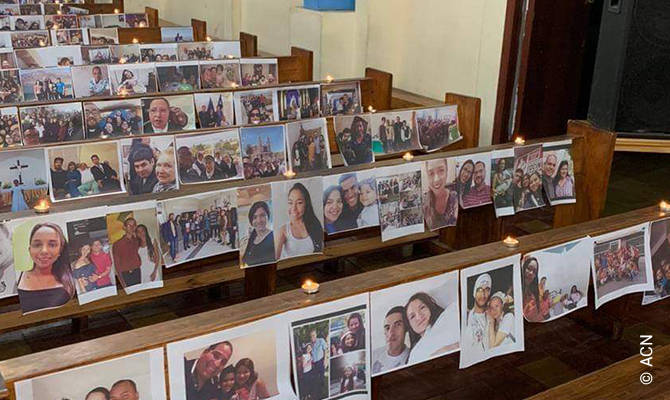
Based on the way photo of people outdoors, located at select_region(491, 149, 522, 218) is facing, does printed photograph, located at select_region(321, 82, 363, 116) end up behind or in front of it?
behind

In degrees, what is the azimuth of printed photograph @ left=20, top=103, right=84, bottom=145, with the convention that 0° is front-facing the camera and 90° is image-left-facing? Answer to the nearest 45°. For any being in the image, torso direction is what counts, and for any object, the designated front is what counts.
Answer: approximately 0°

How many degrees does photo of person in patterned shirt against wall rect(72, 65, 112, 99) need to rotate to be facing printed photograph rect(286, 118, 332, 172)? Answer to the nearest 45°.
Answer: approximately 45° to its left

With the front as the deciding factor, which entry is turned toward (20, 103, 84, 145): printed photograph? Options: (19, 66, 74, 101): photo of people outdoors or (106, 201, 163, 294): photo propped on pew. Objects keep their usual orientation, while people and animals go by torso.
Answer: the photo of people outdoors

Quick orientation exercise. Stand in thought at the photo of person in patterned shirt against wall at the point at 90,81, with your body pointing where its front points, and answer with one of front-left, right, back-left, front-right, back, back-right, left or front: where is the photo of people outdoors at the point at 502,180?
front-left

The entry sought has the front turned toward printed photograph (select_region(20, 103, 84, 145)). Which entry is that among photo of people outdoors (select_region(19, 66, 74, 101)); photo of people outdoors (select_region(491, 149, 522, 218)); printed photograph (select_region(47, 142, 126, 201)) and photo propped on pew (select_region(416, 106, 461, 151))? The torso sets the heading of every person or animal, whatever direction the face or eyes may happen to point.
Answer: photo of people outdoors (select_region(19, 66, 74, 101))

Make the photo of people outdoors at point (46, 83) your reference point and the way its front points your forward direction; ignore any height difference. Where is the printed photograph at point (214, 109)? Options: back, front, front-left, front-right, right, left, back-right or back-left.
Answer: front-left

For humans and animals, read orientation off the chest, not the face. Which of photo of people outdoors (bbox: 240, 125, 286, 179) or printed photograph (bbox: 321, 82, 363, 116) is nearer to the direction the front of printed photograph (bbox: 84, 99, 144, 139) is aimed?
the photo of people outdoors

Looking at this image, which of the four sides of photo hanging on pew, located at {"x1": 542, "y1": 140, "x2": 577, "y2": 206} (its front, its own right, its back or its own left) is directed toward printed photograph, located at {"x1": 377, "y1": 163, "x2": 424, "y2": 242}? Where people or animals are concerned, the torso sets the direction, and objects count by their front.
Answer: right

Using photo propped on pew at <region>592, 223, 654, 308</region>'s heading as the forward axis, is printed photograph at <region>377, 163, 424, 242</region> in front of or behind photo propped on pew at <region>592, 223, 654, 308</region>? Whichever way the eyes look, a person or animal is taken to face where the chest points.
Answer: behind
